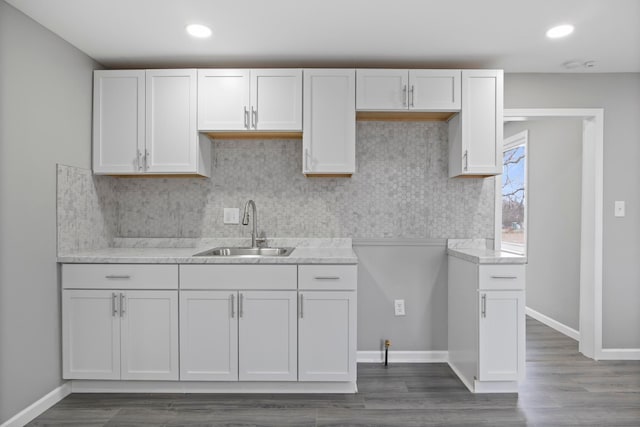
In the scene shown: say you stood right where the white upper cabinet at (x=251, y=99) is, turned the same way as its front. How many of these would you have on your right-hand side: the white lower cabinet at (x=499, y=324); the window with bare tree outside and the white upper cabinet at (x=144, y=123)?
1

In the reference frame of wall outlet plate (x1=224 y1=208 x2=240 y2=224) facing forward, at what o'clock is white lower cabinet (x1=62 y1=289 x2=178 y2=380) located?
The white lower cabinet is roughly at 2 o'clock from the wall outlet plate.

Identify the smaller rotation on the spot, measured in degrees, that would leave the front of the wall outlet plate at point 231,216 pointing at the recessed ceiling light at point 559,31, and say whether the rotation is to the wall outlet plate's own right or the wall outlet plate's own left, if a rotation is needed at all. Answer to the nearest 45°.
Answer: approximately 45° to the wall outlet plate's own left

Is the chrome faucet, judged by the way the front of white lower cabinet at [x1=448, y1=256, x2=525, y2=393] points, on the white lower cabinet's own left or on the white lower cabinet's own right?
on the white lower cabinet's own right

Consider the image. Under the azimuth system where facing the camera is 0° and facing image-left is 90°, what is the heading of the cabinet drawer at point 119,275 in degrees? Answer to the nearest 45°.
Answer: approximately 0°

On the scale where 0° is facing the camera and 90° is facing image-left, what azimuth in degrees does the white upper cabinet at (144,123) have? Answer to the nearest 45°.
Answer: approximately 0°

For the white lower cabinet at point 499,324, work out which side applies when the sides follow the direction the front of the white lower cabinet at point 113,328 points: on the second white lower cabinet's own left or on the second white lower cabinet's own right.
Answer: on the second white lower cabinet's own left

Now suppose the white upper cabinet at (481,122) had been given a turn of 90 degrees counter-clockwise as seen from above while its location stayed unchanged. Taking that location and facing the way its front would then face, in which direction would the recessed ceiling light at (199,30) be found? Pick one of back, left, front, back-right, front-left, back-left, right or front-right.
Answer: back-right

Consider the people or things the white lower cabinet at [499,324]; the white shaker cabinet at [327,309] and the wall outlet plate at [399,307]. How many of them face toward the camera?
3

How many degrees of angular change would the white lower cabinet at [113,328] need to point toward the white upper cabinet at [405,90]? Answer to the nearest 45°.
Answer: approximately 90° to its left

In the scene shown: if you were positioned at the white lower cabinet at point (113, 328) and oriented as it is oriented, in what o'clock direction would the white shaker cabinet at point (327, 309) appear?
The white shaker cabinet is roughly at 10 o'clock from the white lower cabinet.
